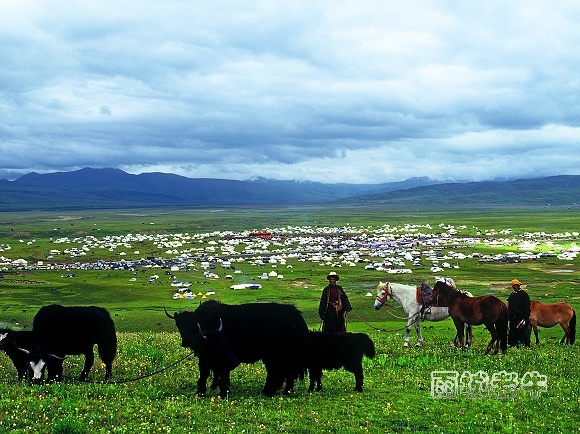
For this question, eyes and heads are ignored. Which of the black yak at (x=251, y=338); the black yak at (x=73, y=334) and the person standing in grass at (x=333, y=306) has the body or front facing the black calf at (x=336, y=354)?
the person standing in grass

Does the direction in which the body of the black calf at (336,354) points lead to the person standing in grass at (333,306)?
no

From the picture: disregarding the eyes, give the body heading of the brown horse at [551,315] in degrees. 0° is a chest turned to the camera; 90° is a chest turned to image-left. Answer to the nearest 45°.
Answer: approximately 90°

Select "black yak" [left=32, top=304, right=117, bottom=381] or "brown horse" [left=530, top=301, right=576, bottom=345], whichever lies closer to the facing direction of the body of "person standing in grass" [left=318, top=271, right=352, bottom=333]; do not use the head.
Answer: the black yak

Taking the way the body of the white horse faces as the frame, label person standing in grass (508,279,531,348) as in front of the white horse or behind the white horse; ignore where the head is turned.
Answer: behind

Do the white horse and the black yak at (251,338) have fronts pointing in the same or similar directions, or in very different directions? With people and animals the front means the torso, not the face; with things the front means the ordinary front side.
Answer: same or similar directions

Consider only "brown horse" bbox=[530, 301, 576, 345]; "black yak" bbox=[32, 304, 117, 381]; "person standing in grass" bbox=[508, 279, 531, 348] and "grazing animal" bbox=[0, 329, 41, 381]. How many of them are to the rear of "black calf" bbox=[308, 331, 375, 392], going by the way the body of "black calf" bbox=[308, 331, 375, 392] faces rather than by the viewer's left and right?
2

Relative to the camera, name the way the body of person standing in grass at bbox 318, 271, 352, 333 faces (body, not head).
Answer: toward the camera

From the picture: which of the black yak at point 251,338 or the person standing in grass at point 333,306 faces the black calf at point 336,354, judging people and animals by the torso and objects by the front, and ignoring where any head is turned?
the person standing in grass

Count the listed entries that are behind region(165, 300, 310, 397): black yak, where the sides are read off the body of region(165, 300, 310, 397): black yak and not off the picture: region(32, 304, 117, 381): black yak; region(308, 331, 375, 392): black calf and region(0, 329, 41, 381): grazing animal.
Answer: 1

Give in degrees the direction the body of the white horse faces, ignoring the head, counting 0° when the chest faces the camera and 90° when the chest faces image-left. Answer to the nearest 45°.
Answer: approximately 90°

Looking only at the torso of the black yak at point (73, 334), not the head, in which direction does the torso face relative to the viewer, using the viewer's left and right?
facing to the left of the viewer

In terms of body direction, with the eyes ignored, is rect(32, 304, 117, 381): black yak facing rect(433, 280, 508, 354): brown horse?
no

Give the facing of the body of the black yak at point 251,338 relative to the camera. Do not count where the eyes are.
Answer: to the viewer's left
